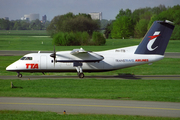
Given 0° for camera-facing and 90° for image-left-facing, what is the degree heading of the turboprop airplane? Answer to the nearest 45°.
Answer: approximately 90°
